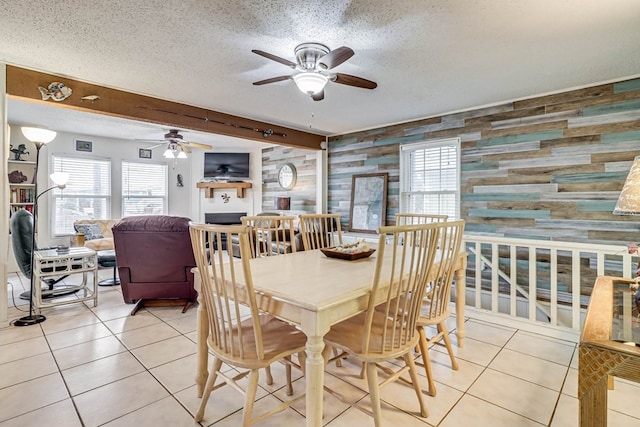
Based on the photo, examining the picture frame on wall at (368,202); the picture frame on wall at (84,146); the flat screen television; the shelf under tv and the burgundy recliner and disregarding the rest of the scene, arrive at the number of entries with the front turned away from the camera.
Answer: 1

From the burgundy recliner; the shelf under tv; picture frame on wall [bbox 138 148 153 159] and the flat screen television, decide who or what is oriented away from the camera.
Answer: the burgundy recliner

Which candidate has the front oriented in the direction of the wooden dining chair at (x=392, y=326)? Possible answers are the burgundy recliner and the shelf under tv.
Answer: the shelf under tv

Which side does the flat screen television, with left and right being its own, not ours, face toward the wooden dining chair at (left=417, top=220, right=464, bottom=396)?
front

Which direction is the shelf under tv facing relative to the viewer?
toward the camera

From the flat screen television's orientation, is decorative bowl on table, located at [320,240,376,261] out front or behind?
out front

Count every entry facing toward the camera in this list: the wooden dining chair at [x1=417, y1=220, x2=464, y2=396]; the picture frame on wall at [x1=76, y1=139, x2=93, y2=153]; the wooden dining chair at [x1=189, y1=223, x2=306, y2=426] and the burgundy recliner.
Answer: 1

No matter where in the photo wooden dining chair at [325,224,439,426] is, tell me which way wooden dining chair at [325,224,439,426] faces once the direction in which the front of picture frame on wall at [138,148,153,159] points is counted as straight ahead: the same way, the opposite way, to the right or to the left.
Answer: the opposite way

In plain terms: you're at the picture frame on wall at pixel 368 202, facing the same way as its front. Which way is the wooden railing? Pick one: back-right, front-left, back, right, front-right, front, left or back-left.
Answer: left

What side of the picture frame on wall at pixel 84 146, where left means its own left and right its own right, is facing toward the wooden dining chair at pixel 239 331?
front

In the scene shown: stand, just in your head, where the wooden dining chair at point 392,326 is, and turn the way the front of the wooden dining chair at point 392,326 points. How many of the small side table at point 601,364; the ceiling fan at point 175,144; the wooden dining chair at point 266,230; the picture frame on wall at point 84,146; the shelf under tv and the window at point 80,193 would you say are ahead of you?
5

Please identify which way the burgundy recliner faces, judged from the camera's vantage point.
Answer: facing away from the viewer

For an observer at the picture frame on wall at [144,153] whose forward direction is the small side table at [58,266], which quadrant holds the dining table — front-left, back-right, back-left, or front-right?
front-left

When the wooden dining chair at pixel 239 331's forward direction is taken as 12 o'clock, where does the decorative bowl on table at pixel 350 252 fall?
The decorative bowl on table is roughly at 12 o'clock from the wooden dining chair.

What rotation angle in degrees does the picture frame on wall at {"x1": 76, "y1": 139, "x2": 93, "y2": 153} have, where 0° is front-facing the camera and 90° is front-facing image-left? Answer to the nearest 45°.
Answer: approximately 0°

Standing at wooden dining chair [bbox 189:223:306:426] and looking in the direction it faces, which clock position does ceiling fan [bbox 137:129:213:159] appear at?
The ceiling fan is roughly at 10 o'clock from the wooden dining chair.

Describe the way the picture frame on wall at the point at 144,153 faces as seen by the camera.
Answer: facing the viewer

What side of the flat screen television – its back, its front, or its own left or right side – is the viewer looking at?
front

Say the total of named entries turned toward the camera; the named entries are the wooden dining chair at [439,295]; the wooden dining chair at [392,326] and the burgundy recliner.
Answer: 0

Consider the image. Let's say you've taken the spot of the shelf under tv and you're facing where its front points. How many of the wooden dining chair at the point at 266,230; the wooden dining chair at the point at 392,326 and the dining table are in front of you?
3
